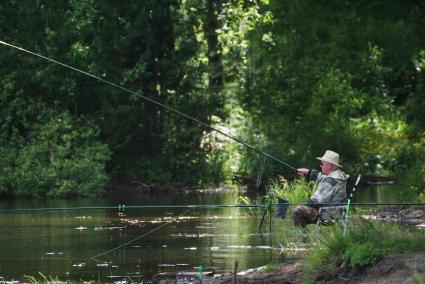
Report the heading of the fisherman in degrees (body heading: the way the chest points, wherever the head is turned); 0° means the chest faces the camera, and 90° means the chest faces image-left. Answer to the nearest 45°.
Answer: approximately 90°

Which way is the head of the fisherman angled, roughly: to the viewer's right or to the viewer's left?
to the viewer's left

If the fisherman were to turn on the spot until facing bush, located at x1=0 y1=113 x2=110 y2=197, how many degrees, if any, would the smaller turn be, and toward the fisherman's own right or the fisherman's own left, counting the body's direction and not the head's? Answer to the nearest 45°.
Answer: approximately 45° to the fisherman's own right
